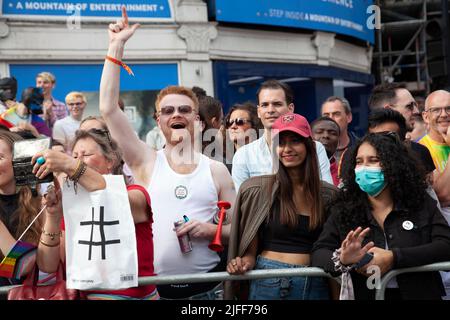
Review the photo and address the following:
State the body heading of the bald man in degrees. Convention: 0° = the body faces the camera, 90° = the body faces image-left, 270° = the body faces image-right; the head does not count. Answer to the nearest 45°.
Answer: approximately 0°

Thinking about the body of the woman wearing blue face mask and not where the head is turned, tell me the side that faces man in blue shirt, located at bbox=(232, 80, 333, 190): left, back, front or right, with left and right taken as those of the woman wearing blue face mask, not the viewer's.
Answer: right

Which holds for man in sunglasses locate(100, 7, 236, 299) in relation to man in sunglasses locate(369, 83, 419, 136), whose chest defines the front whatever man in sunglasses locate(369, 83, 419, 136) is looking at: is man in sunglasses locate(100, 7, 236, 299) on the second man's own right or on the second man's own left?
on the second man's own right

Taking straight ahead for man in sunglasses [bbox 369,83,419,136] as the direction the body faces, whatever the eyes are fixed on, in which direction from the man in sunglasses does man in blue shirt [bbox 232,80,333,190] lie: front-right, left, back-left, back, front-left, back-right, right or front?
back-right

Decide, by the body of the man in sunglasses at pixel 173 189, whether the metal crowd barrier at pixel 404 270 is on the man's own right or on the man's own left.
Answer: on the man's own left

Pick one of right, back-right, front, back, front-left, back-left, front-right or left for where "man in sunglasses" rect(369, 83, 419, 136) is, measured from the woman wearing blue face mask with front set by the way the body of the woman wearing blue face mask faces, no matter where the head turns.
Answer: back-right

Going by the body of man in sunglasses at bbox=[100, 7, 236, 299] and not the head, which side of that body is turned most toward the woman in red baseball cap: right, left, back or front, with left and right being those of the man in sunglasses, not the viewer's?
left

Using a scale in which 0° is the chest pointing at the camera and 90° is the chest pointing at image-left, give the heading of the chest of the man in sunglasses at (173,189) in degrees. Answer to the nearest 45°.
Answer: approximately 0°

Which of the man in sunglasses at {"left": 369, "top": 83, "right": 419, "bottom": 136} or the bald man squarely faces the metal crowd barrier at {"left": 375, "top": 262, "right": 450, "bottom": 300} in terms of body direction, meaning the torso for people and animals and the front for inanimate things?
the bald man
